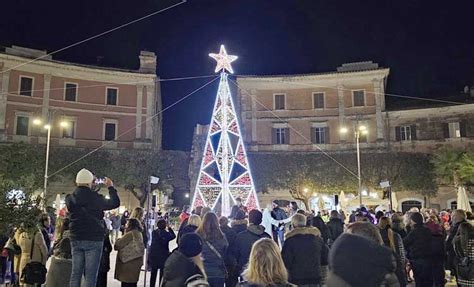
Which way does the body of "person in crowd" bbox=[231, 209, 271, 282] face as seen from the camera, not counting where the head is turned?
away from the camera

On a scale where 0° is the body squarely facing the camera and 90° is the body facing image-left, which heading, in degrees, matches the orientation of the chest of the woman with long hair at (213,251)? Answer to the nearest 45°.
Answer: approximately 180°

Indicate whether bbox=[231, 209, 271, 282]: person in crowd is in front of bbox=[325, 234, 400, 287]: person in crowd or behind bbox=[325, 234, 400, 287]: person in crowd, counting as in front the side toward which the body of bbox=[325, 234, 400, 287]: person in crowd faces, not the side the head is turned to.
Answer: in front

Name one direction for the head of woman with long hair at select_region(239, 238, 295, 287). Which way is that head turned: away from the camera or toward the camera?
away from the camera

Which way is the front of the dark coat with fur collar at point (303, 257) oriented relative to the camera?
away from the camera

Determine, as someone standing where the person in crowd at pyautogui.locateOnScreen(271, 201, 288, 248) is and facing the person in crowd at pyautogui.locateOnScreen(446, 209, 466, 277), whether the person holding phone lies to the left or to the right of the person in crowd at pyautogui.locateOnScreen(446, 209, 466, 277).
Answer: right

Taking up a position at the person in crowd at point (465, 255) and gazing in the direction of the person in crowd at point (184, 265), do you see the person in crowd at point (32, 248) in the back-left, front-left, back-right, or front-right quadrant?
front-right

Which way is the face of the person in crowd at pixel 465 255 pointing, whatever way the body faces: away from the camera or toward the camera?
away from the camera

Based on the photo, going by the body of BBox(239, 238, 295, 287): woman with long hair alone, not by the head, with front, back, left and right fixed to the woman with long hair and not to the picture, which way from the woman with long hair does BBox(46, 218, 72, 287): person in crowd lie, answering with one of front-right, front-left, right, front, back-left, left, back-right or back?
front-left

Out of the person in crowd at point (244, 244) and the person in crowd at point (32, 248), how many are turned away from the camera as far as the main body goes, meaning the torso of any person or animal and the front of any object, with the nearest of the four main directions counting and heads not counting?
2

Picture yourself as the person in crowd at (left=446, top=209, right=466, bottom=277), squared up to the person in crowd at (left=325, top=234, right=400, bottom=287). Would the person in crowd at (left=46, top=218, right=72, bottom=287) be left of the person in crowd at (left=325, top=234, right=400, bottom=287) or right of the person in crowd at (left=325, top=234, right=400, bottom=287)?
right

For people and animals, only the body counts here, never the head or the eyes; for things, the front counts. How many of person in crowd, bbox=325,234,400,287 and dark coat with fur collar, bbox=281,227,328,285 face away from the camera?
2

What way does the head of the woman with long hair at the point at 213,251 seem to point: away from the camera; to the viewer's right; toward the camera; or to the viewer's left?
away from the camera

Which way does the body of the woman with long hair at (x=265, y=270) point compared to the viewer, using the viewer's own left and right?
facing away from the viewer
